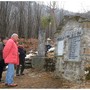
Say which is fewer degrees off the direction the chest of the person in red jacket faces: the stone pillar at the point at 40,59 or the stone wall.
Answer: the stone wall

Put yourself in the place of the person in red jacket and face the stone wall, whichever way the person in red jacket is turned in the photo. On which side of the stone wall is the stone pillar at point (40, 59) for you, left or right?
left

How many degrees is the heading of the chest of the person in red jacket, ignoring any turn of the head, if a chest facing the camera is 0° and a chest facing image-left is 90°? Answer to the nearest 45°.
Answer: approximately 270°

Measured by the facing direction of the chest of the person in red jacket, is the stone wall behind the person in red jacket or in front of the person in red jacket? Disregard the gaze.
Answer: in front

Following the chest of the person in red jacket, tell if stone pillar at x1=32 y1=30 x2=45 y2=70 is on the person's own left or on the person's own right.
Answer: on the person's own left
